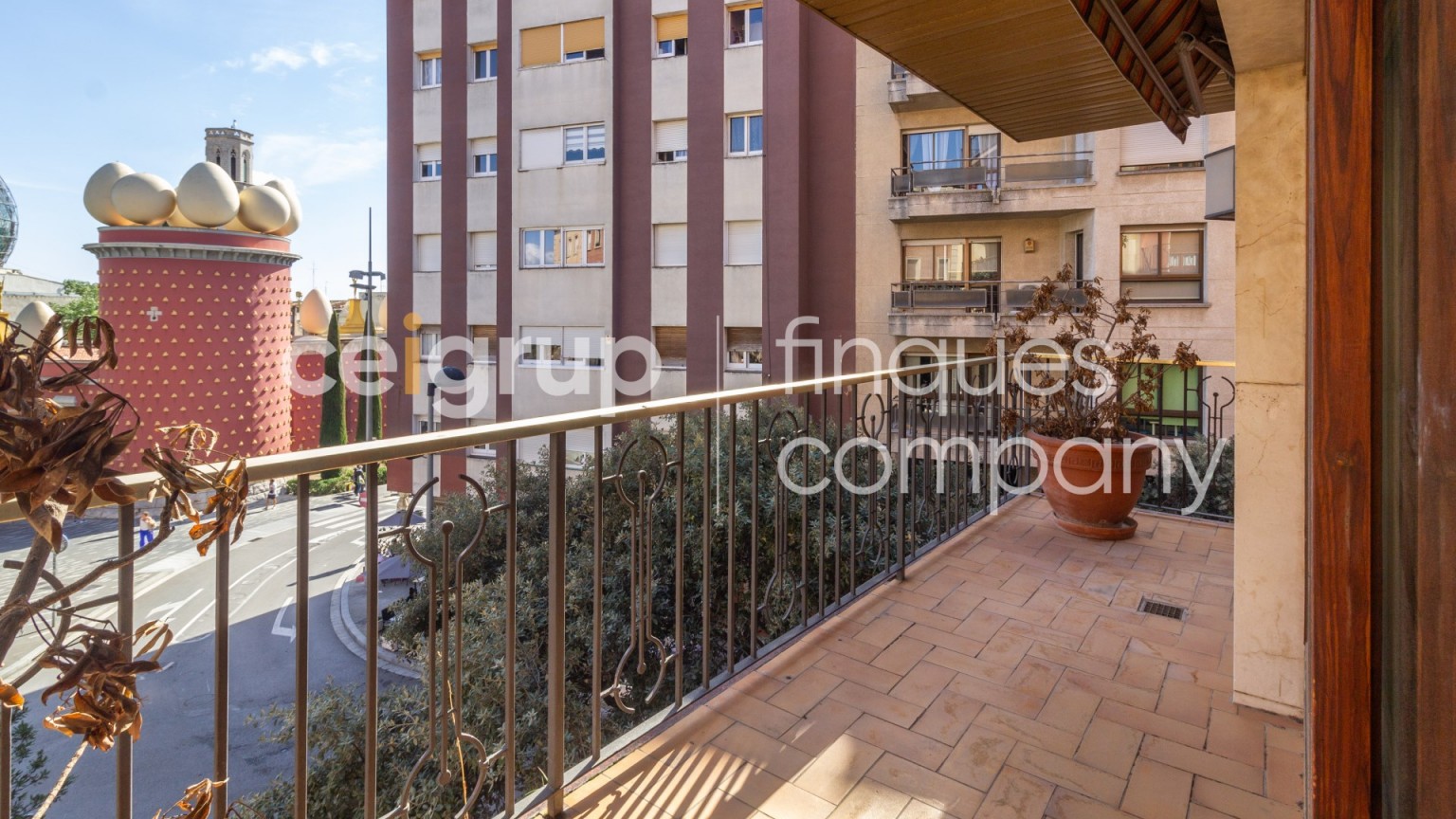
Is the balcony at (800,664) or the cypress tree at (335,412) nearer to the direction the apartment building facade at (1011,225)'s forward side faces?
the balcony

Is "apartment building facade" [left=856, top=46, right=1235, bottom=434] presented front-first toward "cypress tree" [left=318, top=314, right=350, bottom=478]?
no

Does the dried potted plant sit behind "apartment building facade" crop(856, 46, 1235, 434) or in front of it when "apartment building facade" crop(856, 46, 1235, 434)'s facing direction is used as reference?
in front

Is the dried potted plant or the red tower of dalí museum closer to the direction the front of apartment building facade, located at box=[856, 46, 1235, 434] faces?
the dried potted plant

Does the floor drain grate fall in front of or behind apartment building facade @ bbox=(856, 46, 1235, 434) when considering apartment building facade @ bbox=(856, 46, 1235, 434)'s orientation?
in front

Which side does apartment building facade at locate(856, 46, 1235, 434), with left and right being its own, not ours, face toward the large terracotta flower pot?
front

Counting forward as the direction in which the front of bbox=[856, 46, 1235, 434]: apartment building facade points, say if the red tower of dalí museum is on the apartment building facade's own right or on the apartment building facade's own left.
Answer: on the apartment building facade's own right

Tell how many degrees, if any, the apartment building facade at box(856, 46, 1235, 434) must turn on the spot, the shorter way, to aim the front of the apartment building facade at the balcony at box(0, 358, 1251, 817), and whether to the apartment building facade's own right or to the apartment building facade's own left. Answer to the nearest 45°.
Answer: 0° — it already faces it

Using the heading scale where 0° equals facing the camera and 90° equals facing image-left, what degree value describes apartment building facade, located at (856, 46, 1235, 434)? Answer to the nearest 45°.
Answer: approximately 0°
